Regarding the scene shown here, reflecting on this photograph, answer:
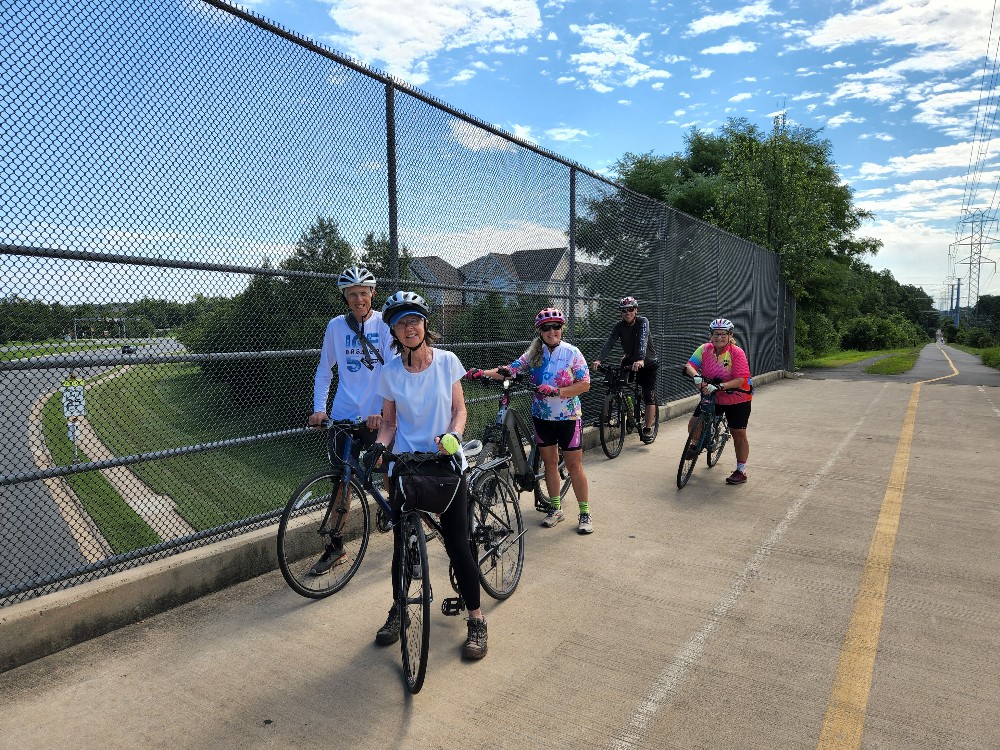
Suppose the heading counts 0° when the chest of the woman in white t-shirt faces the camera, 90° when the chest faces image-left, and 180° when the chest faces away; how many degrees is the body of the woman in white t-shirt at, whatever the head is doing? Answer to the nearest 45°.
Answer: approximately 0°

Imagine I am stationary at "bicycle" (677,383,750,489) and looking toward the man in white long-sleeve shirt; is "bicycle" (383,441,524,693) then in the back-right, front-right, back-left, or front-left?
front-left

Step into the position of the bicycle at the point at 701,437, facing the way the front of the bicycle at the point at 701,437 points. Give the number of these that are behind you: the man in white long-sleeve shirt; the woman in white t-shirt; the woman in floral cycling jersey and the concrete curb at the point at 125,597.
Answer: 0

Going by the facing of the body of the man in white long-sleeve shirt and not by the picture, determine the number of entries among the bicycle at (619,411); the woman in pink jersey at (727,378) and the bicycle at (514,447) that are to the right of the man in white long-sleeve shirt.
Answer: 0

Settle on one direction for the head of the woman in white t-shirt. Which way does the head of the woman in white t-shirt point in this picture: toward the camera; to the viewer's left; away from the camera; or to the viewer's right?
toward the camera

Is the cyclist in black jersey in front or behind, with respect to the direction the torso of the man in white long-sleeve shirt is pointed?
behind

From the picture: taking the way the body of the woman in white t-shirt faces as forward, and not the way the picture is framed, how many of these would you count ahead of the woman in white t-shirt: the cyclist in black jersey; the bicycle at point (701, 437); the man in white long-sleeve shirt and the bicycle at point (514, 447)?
0

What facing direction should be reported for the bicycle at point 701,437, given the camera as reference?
facing the viewer and to the left of the viewer

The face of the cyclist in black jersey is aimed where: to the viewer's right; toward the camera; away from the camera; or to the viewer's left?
toward the camera

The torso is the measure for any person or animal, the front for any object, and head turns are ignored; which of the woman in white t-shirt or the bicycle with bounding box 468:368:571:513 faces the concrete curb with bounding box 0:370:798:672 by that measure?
the bicycle

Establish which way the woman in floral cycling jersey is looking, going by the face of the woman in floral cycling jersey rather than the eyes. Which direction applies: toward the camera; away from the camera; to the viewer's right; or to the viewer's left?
toward the camera

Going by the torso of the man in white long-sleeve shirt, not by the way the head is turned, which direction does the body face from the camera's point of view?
toward the camera

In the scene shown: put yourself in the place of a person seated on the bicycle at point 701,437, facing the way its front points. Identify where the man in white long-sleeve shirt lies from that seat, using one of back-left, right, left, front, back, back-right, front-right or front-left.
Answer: front

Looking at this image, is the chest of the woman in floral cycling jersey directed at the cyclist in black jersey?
no

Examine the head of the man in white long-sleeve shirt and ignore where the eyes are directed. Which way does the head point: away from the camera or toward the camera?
toward the camera

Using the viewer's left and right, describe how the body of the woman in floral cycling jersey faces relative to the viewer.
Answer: facing the viewer
